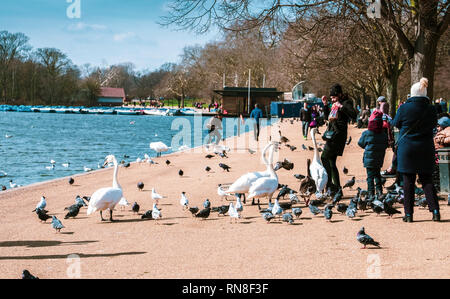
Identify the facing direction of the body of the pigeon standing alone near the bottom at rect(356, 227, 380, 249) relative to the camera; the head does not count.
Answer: to the viewer's left

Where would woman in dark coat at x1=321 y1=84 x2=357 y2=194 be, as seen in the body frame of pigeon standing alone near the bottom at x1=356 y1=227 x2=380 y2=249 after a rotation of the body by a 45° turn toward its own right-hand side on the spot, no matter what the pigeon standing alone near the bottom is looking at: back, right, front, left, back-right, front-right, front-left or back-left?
front-right

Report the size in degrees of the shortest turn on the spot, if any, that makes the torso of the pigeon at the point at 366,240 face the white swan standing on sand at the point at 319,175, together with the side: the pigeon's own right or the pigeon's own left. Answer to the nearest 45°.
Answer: approximately 90° to the pigeon's own right
